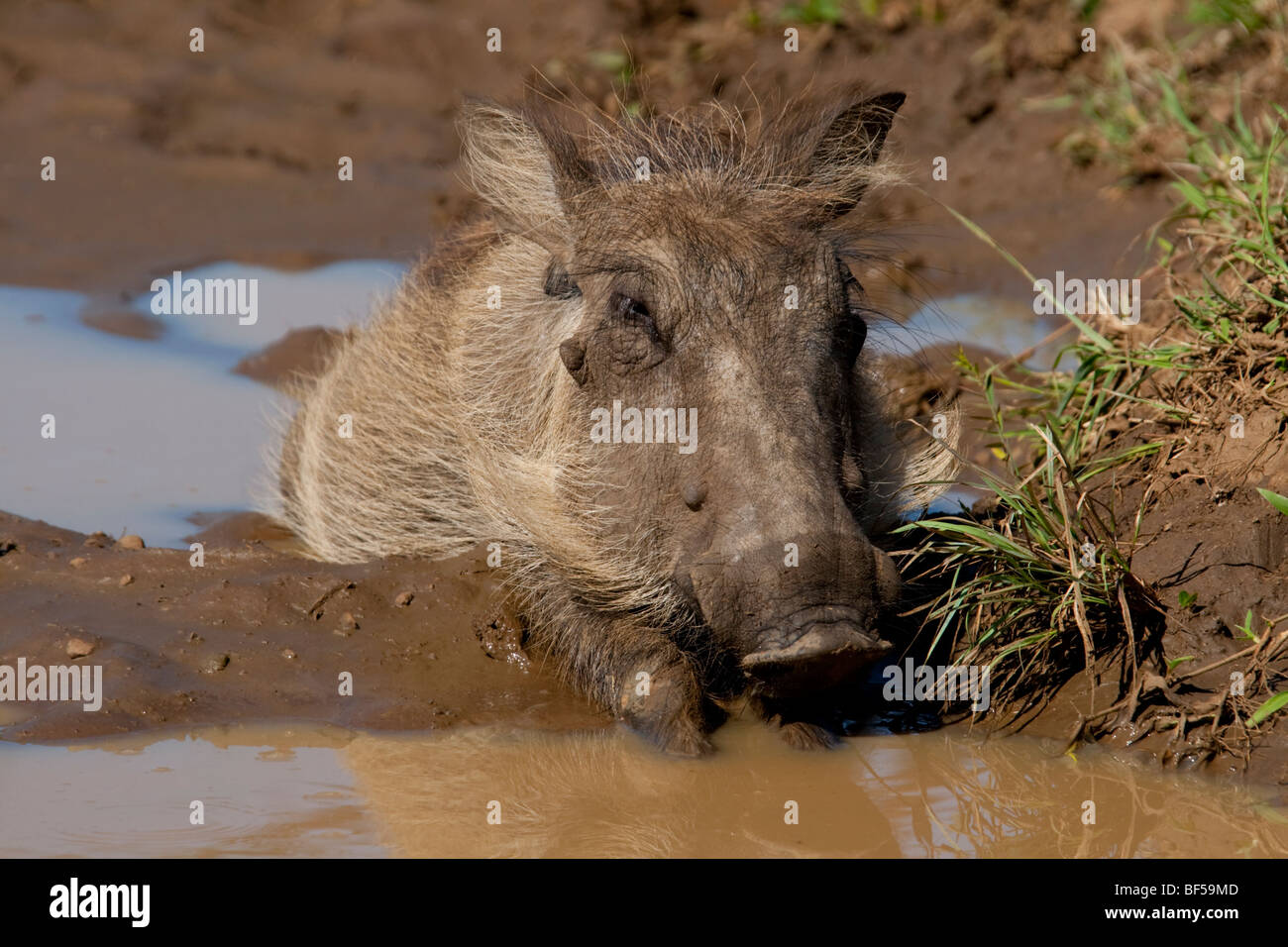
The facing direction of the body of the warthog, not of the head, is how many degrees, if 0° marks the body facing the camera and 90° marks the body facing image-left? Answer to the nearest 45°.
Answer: approximately 315°

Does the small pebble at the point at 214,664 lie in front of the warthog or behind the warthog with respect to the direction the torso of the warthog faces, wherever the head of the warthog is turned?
behind

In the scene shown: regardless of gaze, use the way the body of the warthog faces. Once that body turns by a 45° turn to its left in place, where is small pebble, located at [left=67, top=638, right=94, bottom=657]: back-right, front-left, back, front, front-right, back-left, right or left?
back
